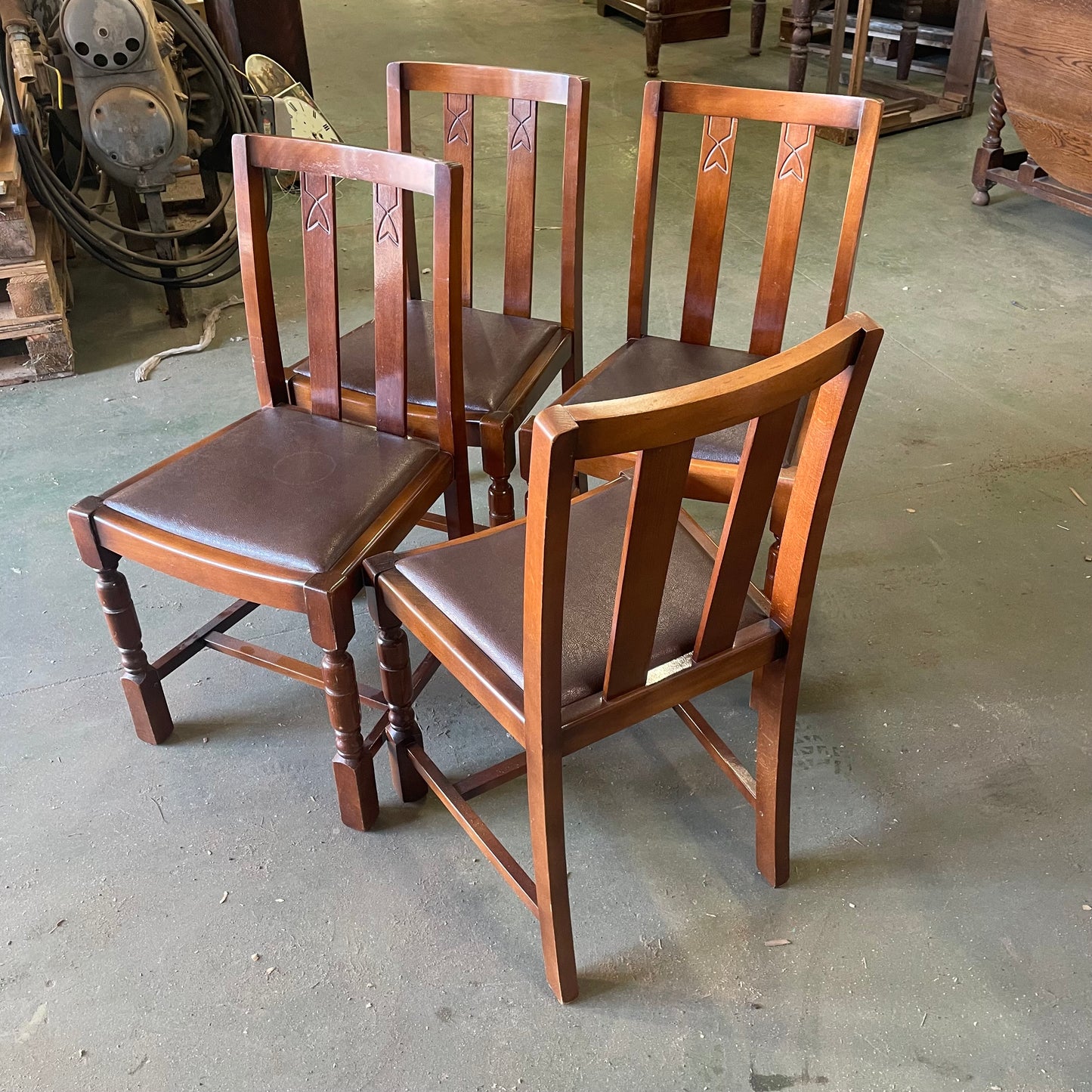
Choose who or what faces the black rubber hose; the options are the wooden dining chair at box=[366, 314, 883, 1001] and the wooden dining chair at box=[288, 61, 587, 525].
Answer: the wooden dining chair at box=[366, 314, 883, 1001]

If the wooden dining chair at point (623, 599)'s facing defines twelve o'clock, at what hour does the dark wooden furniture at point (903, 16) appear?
The dark wooden furniture is roughly at 2 o'clock from the wooden dining chair.

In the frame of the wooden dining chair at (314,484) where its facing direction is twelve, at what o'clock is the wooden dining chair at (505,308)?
the wooden dining chair at (505,308) is roughly at 6 o'clock from the wooden dining chair at (314,484).

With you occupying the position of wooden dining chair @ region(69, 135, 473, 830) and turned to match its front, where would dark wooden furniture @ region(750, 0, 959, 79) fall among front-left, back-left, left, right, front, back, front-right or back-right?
back

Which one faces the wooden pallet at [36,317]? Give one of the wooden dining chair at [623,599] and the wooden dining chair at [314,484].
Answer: the wooden dining chair at [623,599]

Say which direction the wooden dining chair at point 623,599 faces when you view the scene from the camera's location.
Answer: facing away from the viewer and to the left of the viewer

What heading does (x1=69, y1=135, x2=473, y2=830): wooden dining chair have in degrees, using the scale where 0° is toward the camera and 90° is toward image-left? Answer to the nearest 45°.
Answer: approximately 45°

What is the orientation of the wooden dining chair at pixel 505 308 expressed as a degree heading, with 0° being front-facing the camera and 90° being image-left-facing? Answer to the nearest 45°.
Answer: approximately 45°

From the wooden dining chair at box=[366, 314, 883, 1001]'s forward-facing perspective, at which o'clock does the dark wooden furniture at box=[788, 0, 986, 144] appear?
The dark wooden furniture is roughly at 2 o'clock from the wooden dining chair.

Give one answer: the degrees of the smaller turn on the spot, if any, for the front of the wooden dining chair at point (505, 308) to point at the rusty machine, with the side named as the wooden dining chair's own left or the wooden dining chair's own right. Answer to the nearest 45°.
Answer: approximately 90° to the wooden dining chair's own right
